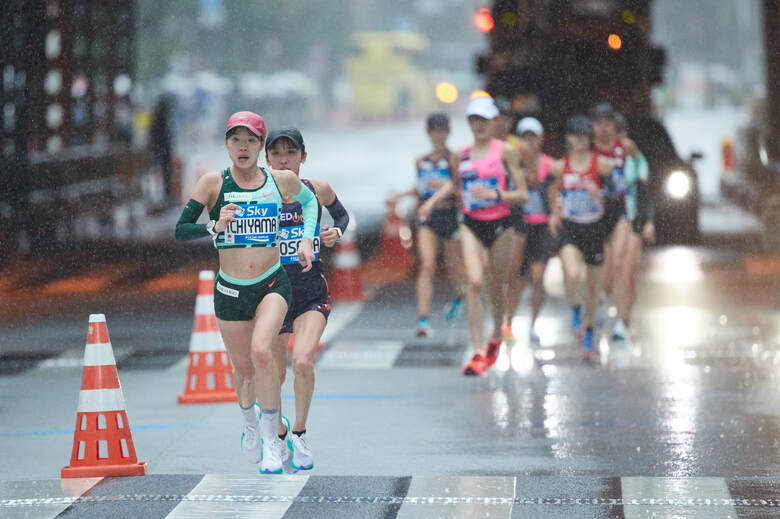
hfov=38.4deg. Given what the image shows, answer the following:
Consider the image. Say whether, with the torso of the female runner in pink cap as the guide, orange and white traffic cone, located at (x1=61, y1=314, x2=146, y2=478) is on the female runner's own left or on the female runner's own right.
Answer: on the female runner's own right

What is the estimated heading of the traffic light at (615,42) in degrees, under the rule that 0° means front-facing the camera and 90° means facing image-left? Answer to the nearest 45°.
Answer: approximately 0°

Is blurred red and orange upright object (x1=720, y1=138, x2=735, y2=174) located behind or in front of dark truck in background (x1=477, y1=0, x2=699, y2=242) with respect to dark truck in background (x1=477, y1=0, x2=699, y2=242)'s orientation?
behind

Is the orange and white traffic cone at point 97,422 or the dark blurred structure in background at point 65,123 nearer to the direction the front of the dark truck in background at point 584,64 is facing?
the orange and white traffic cone

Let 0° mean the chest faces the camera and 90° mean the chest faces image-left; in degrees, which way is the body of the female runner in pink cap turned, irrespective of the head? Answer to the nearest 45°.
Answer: approximately 0°

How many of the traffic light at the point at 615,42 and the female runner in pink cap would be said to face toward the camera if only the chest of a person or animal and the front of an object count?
2

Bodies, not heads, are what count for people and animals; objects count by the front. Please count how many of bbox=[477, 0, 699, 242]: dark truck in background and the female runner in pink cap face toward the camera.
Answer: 2
